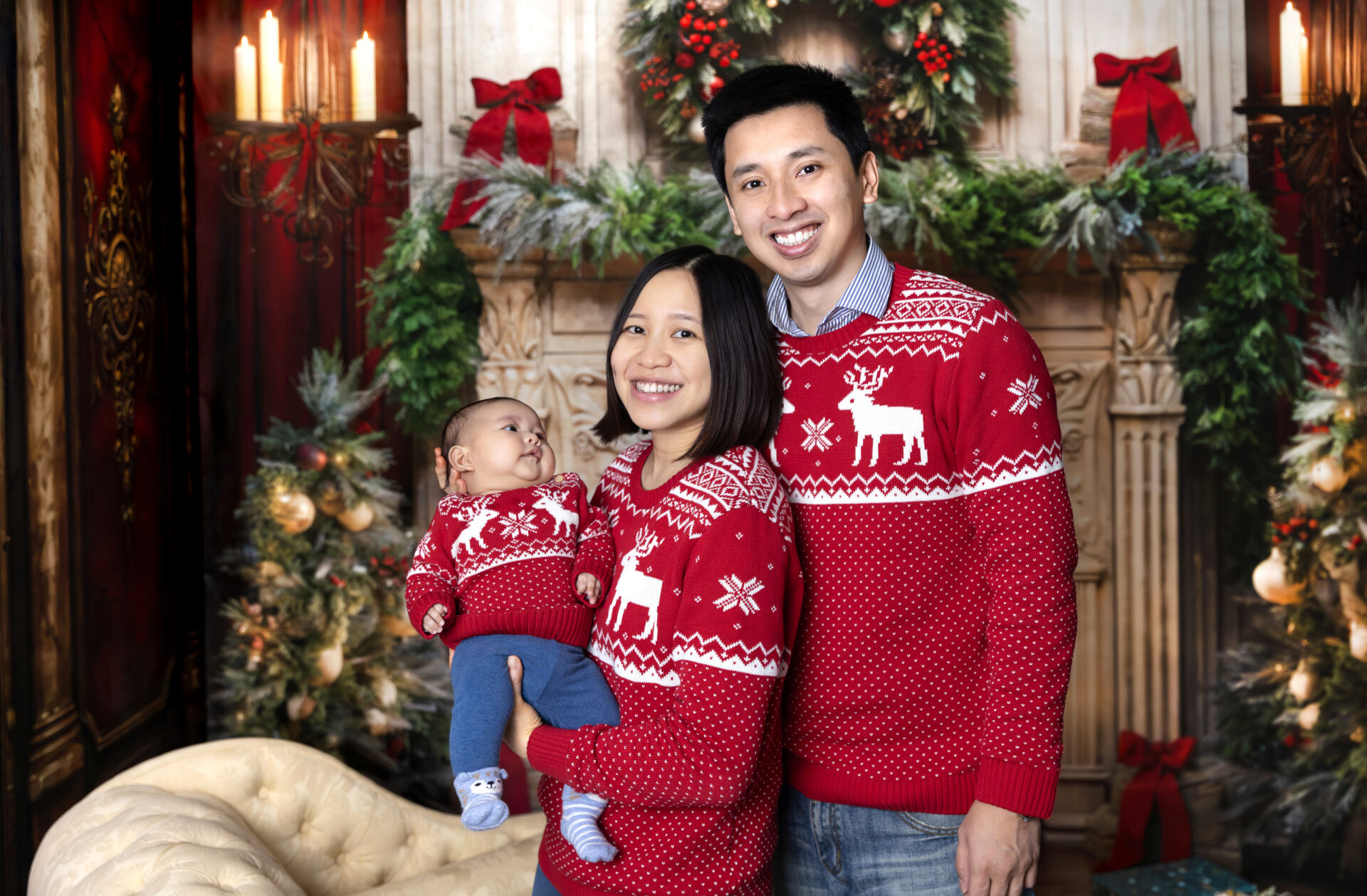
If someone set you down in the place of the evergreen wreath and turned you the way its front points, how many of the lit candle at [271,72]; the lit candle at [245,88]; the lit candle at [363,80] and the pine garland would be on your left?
0

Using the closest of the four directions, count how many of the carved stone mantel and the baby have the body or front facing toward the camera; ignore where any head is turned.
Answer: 2

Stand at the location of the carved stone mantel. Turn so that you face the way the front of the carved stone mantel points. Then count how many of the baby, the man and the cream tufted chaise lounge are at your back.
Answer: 0

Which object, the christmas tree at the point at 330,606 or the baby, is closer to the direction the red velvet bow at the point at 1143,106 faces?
the baby

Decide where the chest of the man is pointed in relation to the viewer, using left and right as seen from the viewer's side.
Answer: facing the viewer and to the left of the viewer

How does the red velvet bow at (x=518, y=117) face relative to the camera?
toward the camera

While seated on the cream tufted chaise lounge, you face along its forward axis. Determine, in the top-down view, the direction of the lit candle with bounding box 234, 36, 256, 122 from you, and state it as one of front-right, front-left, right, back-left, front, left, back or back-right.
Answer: back-left

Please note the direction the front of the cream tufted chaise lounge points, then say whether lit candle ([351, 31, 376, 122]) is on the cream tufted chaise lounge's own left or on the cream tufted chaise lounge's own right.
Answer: on the cream tufted chaise lounge's own left

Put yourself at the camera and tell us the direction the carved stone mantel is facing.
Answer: facing the viewer

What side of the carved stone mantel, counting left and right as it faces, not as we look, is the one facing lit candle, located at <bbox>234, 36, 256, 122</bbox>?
right

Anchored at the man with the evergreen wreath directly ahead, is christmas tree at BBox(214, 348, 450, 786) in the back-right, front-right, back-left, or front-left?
front-left

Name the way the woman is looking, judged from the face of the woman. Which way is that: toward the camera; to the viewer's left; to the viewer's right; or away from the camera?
toward the camera

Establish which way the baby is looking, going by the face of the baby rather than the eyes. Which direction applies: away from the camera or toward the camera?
toward the camera
